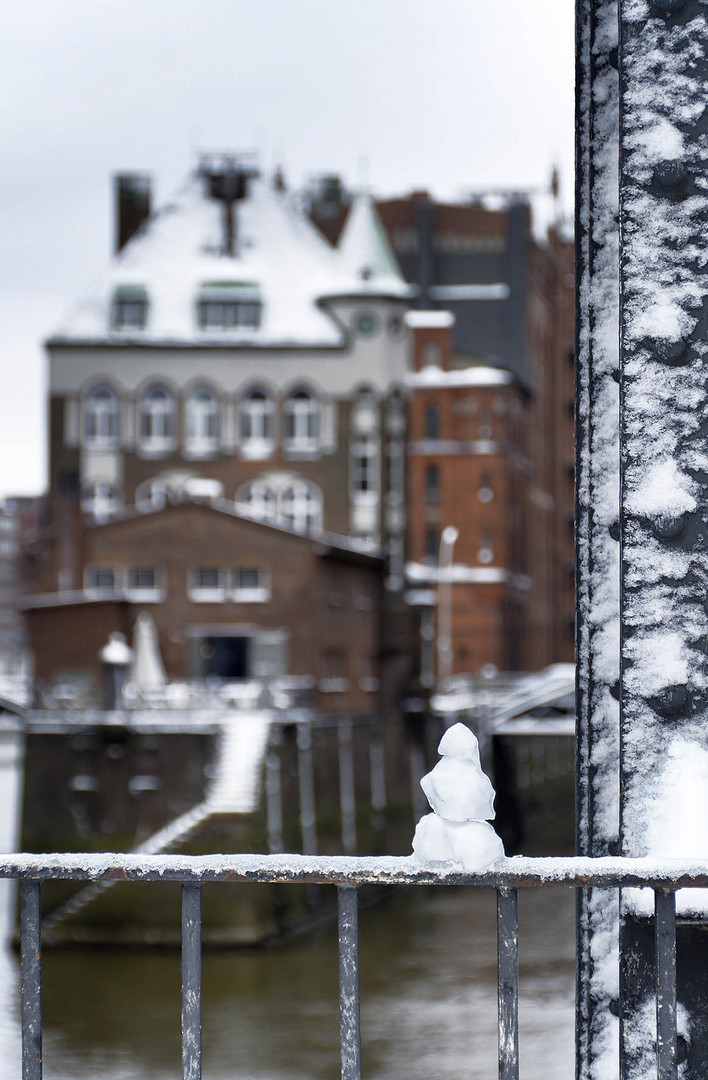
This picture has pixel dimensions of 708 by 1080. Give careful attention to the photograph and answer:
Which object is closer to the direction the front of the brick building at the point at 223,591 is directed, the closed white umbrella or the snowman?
the snowman

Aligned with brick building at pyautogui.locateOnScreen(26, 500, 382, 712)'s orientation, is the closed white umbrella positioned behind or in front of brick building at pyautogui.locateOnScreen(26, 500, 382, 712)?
in front

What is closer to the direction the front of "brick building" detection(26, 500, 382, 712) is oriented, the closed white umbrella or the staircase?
the staircase

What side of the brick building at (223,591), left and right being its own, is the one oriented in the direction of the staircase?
front

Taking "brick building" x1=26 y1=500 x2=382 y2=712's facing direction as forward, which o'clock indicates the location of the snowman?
The snowman is roughly at 12 o'clock from the brick building.

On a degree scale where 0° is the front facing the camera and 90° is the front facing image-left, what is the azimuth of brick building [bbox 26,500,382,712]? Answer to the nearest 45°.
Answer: approximately 0°

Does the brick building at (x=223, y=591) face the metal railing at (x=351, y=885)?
yes
